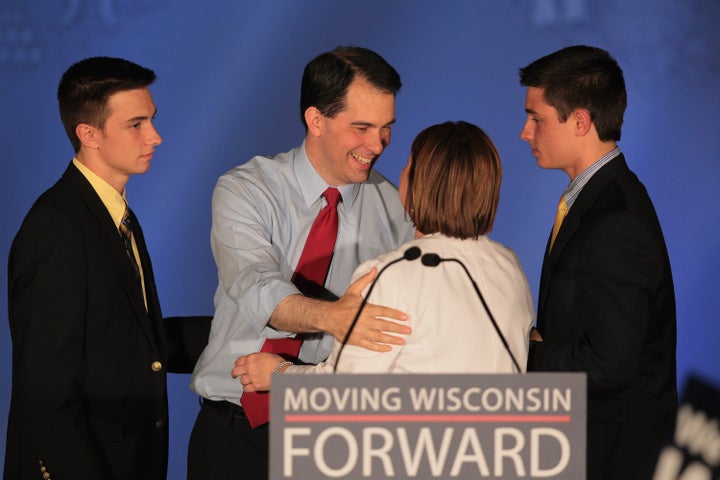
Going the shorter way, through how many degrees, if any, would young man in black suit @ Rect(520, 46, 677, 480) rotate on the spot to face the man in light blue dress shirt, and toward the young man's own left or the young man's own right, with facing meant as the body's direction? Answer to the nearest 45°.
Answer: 0° — they already face them

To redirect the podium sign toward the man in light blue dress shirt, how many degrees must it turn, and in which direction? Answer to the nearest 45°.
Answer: approximately 135° to its right

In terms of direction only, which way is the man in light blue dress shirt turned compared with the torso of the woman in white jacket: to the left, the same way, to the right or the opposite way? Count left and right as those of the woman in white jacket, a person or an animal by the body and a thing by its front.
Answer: the opposite way

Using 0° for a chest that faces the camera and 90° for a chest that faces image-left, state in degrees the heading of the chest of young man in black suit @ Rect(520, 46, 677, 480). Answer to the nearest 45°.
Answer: approximately 90°

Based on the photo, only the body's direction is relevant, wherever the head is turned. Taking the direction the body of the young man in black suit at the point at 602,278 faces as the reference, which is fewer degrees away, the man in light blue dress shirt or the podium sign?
the man in light blue dress shirt

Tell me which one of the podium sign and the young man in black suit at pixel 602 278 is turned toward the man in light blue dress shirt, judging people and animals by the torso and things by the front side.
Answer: the young man in black suit

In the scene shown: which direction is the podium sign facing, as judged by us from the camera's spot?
facing the viewer

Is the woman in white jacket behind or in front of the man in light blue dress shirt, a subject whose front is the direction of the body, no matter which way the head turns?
in front

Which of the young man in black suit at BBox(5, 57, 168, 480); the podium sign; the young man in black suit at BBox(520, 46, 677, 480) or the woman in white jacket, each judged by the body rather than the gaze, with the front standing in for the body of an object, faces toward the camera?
the podium sign

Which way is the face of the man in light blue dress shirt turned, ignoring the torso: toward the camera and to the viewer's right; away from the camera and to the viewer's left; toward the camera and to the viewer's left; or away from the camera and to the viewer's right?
toward the camera and to the viewer's right

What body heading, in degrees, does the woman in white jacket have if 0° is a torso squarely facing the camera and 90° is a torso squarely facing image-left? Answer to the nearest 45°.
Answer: approximately 135°

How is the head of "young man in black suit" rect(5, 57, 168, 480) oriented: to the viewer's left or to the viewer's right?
to the viewer's right

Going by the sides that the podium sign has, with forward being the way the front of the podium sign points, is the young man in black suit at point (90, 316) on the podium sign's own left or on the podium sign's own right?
on the podium sign's own right

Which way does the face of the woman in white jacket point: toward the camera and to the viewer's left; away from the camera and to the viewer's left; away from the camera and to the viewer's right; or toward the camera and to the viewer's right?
away from the camera and to the viewer's left

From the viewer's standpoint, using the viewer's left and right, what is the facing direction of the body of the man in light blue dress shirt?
facing the viewer and to the right of the viewer

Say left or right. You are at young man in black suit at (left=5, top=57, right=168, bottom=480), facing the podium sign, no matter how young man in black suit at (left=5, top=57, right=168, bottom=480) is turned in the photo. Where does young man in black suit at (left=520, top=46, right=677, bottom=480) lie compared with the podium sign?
left
